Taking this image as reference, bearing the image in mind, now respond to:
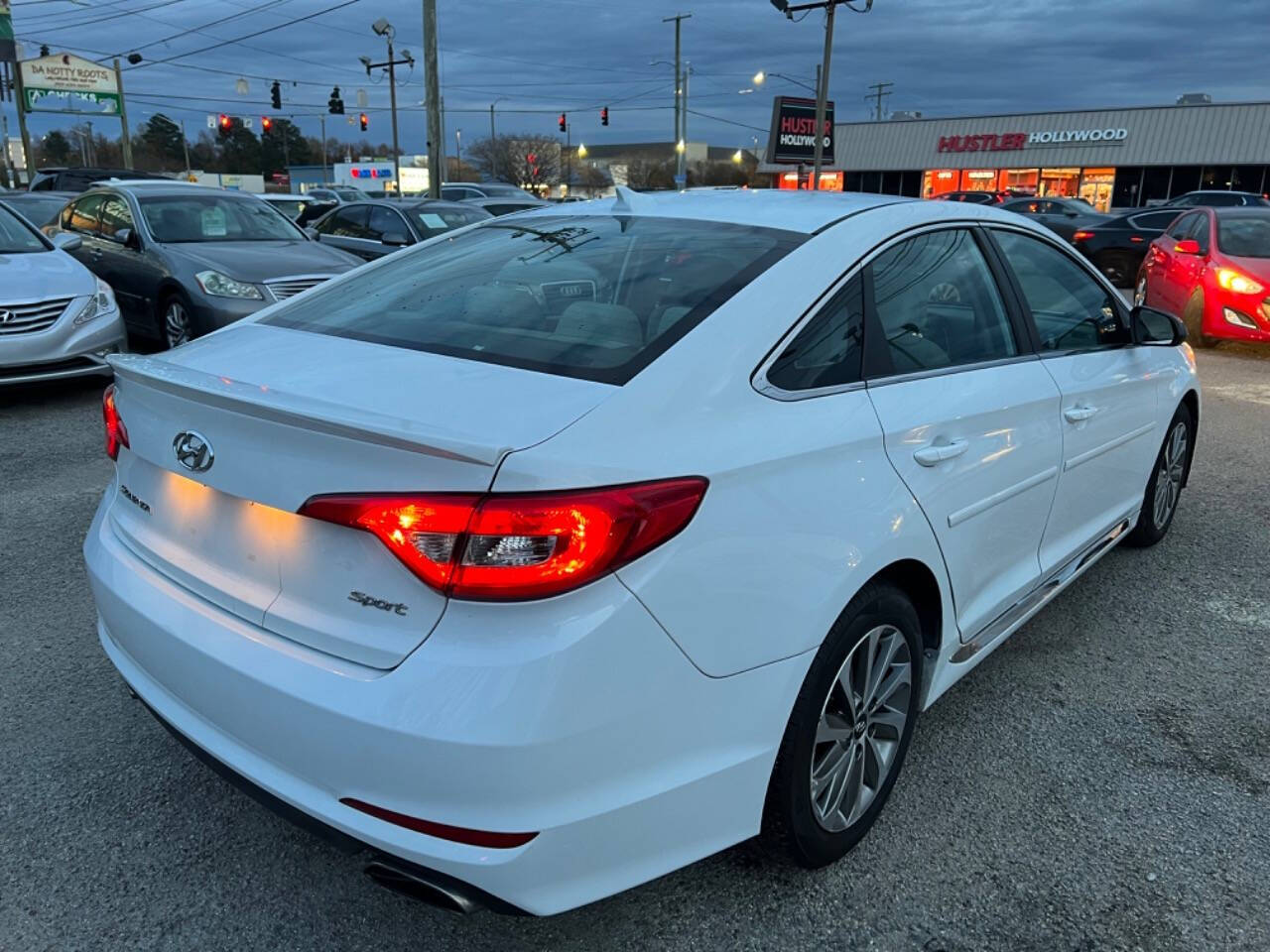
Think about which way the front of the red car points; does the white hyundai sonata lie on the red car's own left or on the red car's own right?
on the red car's own right

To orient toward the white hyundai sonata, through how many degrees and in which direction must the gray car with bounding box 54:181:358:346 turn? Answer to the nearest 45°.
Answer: approximately 45° to its right

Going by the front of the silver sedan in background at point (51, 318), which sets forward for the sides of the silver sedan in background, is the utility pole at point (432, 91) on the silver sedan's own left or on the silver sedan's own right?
on the silver sedan's own left

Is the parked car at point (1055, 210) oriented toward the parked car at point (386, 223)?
no

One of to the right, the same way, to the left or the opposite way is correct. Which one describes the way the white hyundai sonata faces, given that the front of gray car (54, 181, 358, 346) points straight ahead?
to the left

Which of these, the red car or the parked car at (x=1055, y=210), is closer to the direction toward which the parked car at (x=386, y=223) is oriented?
the red car

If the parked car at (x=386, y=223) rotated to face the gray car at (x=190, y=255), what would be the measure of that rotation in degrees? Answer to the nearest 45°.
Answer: approximately 90° to its right

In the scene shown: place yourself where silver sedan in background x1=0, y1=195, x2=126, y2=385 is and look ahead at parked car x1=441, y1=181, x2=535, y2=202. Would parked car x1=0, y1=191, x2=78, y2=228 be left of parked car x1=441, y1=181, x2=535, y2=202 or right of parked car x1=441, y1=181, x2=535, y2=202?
left

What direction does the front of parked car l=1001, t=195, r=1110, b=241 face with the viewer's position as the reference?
facing the viewer and to the right of the viewer

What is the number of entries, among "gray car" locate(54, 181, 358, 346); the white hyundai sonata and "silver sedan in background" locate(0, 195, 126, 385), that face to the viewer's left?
0

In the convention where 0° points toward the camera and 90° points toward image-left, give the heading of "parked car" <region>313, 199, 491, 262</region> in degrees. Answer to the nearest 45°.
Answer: approximately 315°

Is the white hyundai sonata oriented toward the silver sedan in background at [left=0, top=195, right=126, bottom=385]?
no

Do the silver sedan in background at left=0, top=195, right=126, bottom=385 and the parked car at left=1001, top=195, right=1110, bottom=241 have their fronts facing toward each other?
no

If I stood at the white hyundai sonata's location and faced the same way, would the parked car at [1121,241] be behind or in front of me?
in front

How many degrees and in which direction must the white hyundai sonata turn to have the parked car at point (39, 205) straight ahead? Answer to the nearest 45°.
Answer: approximately 90° to its left

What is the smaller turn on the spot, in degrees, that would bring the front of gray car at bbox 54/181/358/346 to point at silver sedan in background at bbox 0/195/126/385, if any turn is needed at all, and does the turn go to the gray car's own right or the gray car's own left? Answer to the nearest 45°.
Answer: approximately 90° to the gray car's own right

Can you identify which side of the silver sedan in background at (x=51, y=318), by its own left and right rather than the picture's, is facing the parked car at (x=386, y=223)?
left

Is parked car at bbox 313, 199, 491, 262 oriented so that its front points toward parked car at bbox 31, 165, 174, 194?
no

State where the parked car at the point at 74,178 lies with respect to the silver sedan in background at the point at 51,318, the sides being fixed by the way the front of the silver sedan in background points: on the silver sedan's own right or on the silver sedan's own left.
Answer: on the silver sedan's own left

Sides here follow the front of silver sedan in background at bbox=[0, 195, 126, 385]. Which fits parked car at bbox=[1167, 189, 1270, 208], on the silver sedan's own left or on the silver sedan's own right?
on the silver sedan's own left

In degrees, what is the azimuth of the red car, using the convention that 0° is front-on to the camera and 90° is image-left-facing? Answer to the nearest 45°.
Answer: approximately 315°

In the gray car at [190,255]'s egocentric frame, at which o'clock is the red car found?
The red car is roughly at 11 o'clock from the gray car.
